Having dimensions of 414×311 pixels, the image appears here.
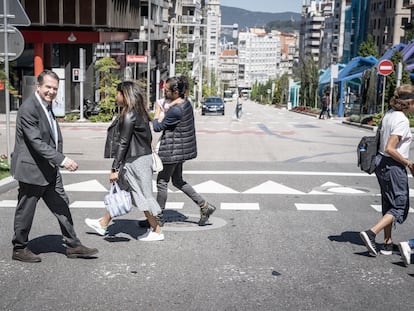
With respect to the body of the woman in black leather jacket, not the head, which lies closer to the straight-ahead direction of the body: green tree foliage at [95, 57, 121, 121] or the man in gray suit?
the man in gray suit

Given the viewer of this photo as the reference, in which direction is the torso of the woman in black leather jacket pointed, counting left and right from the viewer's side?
facing to the left of the viewer

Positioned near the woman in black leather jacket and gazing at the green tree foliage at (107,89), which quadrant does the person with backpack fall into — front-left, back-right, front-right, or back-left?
back-right

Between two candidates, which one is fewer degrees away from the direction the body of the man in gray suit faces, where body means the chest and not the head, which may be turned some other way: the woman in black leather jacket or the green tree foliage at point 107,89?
the woman in black leather jacket

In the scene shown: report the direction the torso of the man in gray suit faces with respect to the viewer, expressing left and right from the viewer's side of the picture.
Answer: facing to the right of the viewer
